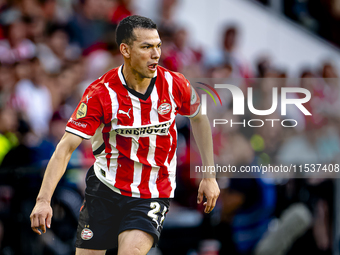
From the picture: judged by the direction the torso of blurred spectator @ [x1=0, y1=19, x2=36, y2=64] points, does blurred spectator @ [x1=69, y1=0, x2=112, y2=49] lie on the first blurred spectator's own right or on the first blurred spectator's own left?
on the first blurred spectator's own left

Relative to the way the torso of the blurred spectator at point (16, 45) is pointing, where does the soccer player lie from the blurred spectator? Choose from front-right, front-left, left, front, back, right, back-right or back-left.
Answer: front

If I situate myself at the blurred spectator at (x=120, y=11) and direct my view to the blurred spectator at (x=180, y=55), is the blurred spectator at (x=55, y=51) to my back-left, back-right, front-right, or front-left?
back-right

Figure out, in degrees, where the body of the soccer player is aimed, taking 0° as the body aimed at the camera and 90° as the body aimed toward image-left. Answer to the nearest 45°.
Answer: approximately 315°

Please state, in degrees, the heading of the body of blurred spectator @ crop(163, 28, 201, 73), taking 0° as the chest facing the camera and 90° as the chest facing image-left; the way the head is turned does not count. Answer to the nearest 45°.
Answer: approximately 0°

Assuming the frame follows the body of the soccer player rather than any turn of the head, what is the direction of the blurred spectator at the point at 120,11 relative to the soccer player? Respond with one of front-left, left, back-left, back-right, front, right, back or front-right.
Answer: back-left

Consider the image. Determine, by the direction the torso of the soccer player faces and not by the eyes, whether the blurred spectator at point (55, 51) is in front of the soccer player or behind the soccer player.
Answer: behind

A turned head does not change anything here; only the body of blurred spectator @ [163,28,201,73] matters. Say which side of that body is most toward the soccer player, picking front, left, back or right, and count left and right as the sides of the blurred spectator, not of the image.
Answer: front

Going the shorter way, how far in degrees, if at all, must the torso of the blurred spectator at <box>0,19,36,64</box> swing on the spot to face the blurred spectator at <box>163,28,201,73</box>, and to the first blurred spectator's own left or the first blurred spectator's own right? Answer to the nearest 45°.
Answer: approximately 90° to the first blurred spectator's own left

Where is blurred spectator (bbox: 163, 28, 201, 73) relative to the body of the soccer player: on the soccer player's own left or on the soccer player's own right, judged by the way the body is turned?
on the soccer player's own left

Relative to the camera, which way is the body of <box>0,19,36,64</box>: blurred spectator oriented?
toward the camera

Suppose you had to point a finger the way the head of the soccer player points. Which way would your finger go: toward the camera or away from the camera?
toward the camera

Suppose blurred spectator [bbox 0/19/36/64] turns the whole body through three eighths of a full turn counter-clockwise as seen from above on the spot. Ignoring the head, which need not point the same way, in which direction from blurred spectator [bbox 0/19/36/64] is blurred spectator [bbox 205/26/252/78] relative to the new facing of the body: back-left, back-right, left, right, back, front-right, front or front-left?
front-right

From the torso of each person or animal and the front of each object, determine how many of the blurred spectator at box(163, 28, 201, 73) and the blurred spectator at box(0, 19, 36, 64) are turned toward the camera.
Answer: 2

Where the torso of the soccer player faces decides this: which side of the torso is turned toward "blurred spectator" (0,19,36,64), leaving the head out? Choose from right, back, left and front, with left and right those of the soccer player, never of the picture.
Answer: back

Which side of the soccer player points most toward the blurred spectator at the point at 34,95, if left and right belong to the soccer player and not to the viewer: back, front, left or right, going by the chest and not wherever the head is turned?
back
